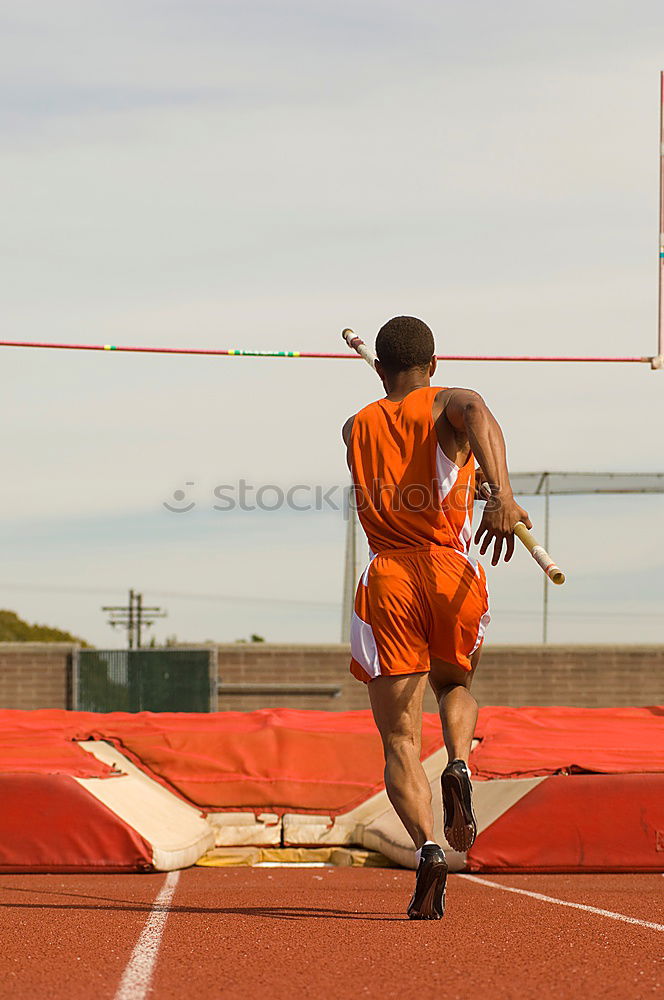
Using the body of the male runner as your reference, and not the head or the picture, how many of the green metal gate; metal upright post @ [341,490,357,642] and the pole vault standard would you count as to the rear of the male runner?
0

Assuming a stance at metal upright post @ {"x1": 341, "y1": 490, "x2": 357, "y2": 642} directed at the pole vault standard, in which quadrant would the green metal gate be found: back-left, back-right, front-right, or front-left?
back-right

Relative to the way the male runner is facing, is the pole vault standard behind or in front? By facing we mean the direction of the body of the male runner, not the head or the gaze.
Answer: in front

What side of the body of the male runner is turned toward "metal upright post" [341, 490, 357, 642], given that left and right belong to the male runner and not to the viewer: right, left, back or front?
front

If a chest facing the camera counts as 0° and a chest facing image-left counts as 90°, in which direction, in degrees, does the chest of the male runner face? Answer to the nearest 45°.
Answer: approximately 180°

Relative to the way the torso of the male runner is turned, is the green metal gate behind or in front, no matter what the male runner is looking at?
in front

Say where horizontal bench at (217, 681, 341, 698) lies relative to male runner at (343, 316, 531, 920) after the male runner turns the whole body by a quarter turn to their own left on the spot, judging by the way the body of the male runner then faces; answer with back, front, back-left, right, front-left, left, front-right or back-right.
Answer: right
